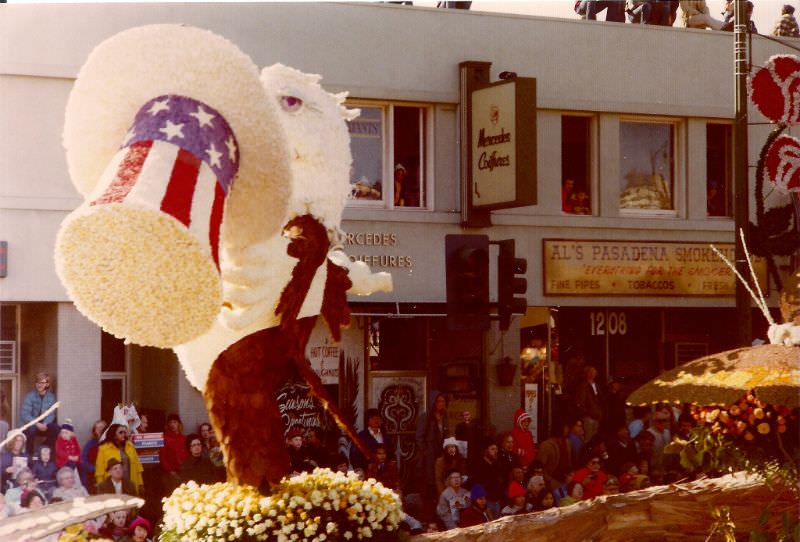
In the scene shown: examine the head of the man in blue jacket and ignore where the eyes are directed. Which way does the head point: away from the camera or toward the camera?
toward the camera

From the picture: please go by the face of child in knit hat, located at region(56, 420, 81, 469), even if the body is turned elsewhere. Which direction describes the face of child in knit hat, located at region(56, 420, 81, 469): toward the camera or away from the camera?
toward the camera

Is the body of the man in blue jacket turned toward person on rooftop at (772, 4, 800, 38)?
no

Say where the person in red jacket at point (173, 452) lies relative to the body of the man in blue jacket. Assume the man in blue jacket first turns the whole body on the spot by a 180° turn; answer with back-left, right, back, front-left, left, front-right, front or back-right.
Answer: back-right

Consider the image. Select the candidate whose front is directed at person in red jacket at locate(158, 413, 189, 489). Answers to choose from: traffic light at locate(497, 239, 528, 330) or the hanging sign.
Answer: the hanging sign

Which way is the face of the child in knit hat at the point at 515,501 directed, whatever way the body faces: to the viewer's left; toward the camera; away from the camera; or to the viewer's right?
toward the camera

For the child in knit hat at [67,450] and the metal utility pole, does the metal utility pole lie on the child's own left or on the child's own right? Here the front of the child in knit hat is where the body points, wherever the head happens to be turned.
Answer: on the child's own left

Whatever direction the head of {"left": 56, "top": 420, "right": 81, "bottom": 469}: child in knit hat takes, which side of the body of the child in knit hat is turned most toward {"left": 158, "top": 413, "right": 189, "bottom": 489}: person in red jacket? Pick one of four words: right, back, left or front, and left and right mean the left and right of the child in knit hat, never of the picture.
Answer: left

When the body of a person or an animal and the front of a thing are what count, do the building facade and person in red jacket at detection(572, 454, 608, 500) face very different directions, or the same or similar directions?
same or similar directions

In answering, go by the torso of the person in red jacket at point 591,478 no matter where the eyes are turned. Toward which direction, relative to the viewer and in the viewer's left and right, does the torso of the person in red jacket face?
facing the viewer

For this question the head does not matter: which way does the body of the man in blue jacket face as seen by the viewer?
toward the camera
